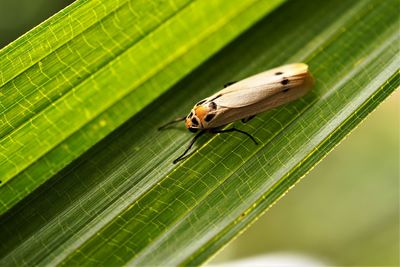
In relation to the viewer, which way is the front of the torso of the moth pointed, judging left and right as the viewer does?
facing the viewer and to the left of the viewer
